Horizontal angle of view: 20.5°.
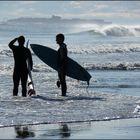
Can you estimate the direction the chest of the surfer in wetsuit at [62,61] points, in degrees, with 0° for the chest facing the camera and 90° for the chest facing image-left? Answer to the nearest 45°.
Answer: approximately 90°

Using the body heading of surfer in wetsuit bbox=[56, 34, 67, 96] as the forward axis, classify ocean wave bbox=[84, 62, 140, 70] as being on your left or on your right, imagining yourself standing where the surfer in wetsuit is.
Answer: on your right

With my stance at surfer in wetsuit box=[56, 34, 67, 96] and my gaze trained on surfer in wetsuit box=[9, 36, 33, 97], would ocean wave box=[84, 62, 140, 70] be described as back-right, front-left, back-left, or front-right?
back-right

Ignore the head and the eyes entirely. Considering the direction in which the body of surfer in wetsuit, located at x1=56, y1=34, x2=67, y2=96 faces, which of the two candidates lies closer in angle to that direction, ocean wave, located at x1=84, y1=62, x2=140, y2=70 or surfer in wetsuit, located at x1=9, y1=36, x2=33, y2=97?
the surfer in wetsuit

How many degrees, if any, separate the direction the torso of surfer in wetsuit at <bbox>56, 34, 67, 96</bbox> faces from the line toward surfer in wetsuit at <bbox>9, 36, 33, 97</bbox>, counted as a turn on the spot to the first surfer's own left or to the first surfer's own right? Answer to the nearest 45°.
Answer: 0° — they already face them
